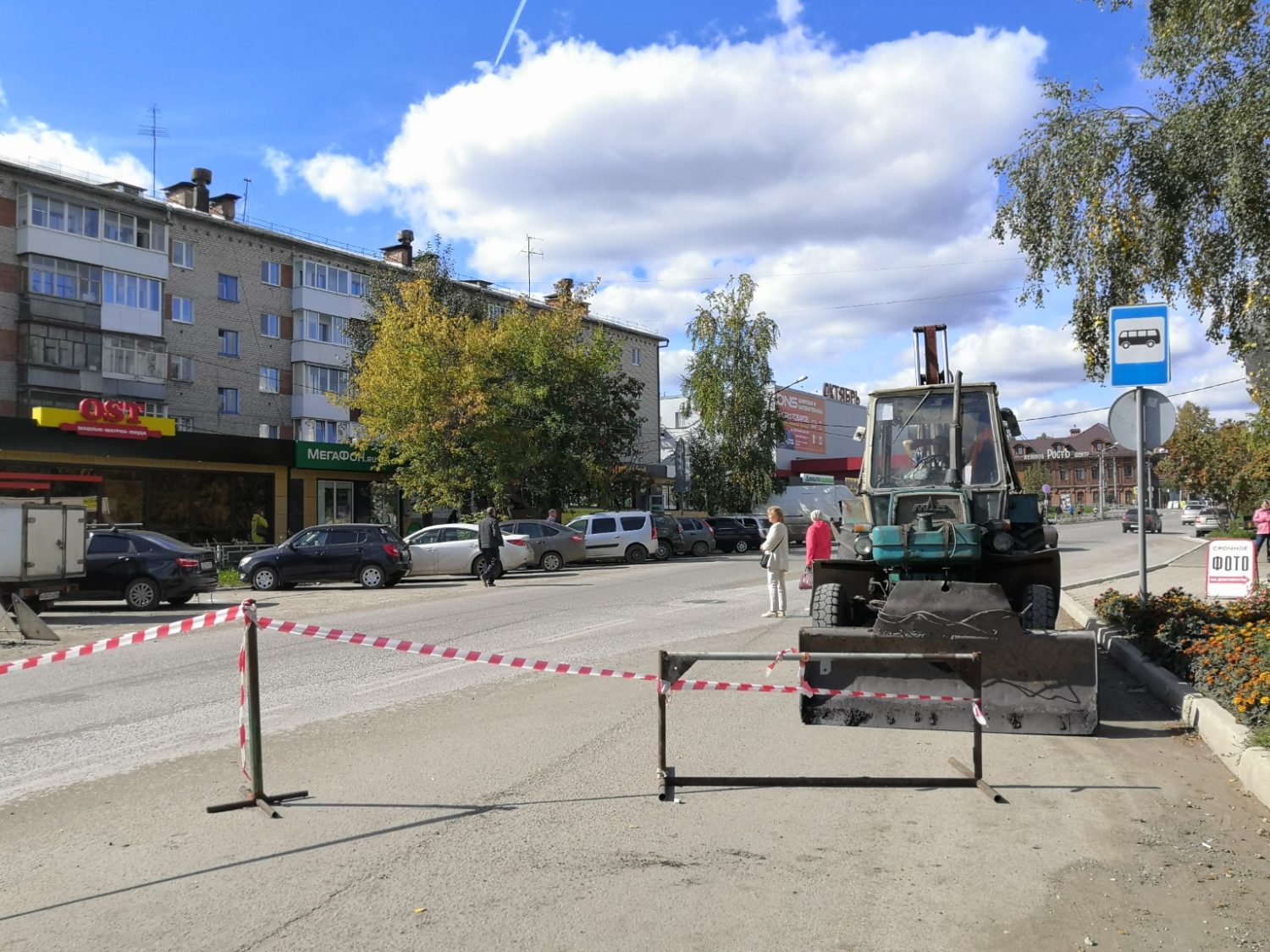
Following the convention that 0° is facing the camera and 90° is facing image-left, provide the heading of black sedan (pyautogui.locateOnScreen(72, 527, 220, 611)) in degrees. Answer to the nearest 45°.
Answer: approximately 135°

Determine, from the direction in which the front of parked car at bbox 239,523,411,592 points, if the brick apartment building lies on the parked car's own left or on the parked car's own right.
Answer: on the parked car's own right

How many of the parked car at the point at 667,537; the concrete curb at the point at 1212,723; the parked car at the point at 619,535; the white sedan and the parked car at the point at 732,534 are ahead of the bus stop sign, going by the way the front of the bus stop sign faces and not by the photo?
1

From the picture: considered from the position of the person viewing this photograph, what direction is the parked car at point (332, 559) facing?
facing to the left of the viewer

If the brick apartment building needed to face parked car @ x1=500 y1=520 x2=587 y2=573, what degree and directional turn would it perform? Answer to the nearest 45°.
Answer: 0° — it already faces it

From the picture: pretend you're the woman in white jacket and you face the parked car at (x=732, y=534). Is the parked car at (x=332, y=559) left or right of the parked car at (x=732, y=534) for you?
left

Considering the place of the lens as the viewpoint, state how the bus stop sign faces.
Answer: facing the viewer

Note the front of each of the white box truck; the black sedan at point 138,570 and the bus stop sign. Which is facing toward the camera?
the bus stop sign

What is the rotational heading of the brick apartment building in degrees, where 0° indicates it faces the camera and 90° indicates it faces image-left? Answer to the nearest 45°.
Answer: approximately 315°
